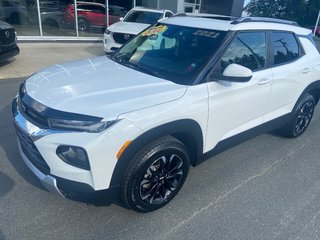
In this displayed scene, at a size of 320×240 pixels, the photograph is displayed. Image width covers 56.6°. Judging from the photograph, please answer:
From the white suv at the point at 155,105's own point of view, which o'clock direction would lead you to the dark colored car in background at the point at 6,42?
The dark colored car in background is roughly at 3 o'clock from the white suv.

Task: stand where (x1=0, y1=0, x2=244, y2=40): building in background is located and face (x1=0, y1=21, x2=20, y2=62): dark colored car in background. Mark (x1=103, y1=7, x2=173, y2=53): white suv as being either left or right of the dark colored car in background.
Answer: left

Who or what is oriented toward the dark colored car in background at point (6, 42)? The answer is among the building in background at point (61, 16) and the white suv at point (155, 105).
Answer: the building in background

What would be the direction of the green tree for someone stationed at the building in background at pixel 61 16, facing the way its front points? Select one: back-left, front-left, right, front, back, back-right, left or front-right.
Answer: back-left

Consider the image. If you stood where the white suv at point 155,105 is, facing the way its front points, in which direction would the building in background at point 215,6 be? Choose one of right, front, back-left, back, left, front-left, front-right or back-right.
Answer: back-right

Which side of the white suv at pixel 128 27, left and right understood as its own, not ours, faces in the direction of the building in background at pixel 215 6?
back

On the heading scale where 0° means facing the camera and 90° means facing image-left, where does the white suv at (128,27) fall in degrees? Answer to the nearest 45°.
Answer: approximately 45°

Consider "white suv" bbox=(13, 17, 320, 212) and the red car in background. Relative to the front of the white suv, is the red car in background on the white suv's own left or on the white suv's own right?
on the white suv's own right

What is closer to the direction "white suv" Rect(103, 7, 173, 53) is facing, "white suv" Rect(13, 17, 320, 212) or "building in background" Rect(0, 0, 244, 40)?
the white suv

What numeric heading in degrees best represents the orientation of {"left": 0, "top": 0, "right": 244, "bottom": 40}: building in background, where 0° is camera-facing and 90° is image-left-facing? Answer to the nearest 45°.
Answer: approximately 0°
